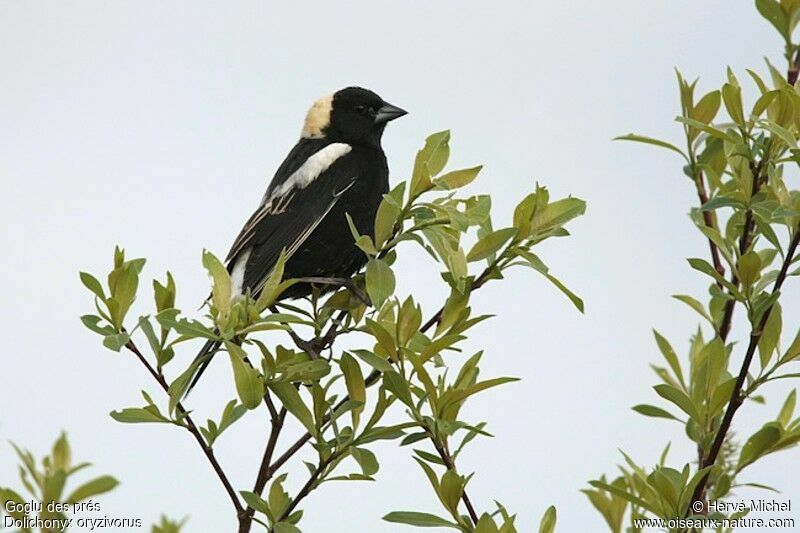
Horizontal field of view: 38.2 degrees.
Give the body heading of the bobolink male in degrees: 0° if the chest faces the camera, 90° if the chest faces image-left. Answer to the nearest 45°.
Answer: approximately 270°
